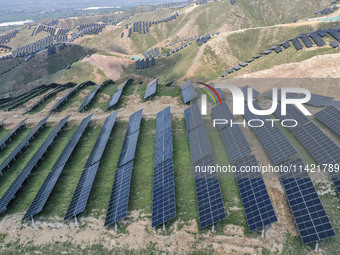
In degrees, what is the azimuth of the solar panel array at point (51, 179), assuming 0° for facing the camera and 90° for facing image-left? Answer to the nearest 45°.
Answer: approximately 90°

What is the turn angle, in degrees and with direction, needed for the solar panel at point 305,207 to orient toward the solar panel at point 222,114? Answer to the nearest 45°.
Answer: approximately 90° to its right

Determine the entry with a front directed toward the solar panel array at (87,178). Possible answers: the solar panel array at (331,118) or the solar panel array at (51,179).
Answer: the solar panel array at (331,118)

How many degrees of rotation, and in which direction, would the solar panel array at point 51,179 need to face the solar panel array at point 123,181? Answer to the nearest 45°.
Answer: approximately 135° to its left

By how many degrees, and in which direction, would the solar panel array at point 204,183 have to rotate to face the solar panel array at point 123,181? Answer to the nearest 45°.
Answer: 0° — it already faces it

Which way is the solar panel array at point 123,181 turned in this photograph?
to the viewer's left

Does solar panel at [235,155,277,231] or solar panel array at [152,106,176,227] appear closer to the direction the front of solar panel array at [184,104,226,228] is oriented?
the solar panel array
